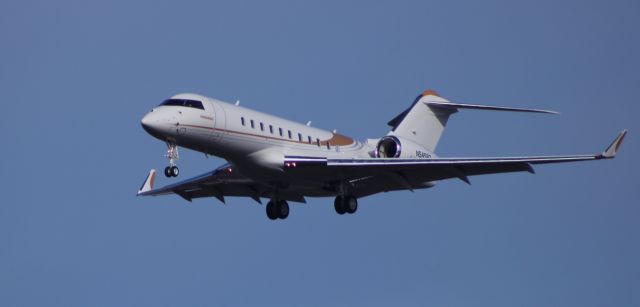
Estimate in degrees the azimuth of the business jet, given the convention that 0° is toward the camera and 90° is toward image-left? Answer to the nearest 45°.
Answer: approximately 45°
